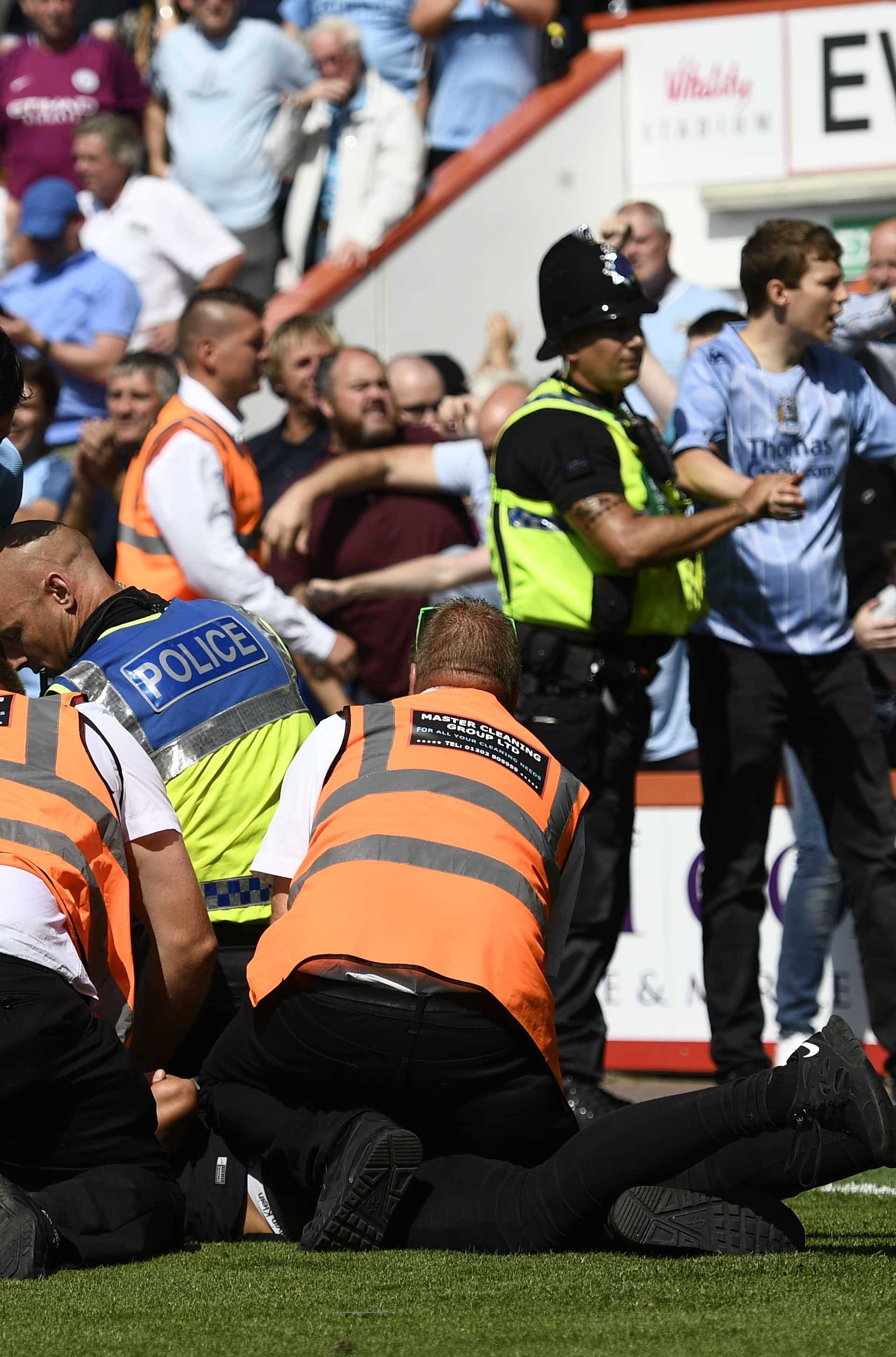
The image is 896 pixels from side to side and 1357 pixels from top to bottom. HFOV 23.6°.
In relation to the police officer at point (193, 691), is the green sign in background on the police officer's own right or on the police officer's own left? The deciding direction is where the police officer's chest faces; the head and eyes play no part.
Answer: on the police officer's own right

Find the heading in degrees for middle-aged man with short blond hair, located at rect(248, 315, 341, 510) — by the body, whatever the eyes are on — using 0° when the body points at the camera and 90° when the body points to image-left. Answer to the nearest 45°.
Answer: approximately 315°

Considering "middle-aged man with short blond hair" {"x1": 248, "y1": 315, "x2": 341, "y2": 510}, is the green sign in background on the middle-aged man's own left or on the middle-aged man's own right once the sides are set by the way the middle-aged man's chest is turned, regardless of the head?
on the middle-aged man's own left

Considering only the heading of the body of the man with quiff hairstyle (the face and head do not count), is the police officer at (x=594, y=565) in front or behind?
in front

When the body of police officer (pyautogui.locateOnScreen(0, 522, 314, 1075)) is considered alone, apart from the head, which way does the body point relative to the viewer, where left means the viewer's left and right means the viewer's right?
facing away from the viewer and to the left of the viewer

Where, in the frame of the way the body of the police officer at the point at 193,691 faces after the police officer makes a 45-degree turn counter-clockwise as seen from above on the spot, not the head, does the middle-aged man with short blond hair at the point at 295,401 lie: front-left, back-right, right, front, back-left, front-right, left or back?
right
